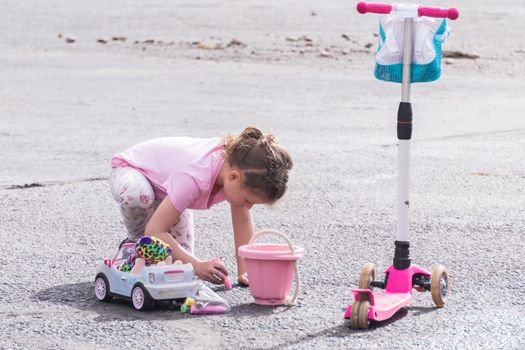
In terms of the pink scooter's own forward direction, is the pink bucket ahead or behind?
behind

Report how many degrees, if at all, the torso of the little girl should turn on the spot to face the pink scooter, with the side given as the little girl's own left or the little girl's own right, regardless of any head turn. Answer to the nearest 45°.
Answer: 0° — they already face it

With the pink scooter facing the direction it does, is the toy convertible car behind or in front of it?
behind

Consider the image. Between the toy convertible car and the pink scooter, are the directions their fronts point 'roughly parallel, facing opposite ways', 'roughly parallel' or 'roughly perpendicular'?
roughly perpendicular

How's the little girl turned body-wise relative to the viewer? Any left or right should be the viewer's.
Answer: facing to the right of the viewer

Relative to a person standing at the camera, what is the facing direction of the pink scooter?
facing away from the viewer and to the right of the viewer
